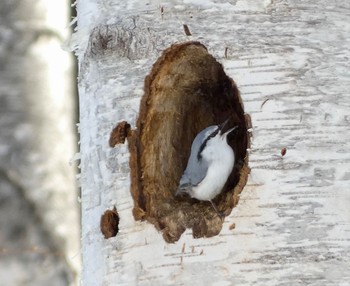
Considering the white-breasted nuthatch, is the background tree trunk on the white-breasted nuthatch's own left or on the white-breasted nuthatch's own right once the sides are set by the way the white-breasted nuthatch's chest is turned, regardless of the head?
on the white-breasted nuthatch's own left

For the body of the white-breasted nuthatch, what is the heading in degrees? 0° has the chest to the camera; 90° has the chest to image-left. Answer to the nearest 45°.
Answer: approximately 270°
